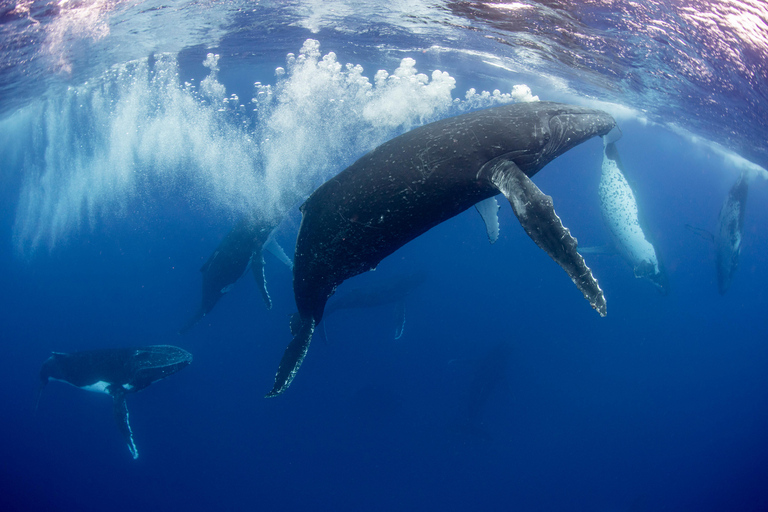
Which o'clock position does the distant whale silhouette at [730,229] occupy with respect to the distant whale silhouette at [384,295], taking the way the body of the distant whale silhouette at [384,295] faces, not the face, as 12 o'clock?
the distant whale silhouette at [730,229] is roughly at 12 o'clock from the distant whale silhouette at [384,295].

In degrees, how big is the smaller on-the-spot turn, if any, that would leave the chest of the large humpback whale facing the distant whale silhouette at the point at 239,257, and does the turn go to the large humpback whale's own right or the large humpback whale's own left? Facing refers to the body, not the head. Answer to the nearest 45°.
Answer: approximately 135° to the large humpback whale's own left

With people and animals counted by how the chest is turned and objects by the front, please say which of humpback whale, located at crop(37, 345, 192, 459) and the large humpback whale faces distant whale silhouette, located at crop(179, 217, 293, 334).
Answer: the humpback whale

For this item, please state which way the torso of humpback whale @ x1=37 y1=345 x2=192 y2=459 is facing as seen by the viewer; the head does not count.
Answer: to the viewer's right

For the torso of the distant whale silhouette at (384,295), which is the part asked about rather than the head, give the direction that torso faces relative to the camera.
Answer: to the viewer's right

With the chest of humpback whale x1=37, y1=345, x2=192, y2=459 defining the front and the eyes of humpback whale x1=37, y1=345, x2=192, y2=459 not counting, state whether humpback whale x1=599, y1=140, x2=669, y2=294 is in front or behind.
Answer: in front

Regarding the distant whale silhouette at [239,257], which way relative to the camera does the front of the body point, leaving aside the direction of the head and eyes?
to the viewer's right

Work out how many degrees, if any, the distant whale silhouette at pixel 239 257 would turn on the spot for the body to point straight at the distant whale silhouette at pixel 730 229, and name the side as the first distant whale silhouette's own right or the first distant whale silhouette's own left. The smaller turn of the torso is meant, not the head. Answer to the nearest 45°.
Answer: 0° — it already faces it

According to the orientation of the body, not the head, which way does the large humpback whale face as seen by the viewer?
to the viewer's right
